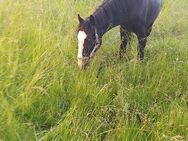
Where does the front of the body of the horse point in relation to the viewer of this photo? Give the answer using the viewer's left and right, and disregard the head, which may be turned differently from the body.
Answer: facing the viewer and to the left of the viewer
